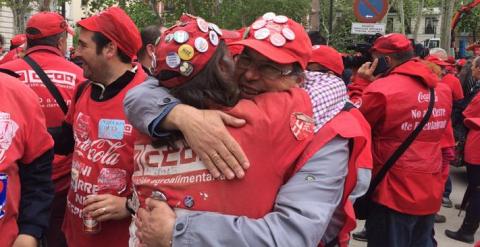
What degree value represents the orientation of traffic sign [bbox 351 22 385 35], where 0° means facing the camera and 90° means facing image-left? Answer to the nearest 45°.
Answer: approximately 0°

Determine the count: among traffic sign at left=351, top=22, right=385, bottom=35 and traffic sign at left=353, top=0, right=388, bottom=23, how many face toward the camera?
2
